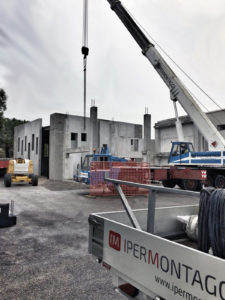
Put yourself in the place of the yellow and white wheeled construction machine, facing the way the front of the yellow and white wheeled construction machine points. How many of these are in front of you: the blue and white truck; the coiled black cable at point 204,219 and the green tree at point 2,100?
1
